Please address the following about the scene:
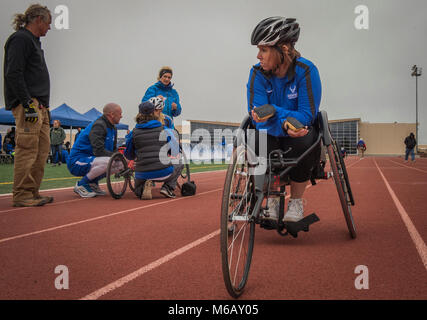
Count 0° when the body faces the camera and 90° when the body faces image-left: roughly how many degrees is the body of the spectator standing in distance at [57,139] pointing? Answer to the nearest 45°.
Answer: approximately 0°

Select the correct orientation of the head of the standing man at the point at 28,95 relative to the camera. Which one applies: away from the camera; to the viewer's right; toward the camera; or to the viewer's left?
to the viewer's right

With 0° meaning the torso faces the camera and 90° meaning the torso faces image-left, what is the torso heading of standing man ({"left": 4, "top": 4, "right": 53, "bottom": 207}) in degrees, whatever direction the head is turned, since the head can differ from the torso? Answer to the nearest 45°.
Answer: approximately 270°

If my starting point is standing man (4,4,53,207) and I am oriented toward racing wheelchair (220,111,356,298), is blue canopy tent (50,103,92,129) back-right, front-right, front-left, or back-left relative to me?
back-left

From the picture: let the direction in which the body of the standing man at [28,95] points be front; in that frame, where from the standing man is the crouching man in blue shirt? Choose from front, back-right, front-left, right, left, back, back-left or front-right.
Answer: front-left

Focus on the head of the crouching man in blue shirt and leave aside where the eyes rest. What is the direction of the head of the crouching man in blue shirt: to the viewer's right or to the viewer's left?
to the viewer's right

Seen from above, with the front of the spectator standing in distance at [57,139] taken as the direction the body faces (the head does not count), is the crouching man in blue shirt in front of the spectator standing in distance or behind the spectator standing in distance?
in front

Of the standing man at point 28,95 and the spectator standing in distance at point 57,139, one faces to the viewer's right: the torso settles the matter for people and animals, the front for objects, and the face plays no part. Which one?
the standing man

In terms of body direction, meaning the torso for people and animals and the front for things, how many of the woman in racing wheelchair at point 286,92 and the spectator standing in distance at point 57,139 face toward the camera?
2
